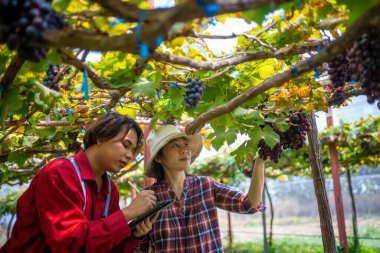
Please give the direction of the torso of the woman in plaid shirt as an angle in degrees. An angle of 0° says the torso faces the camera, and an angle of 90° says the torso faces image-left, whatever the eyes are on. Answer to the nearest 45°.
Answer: approximately 0°

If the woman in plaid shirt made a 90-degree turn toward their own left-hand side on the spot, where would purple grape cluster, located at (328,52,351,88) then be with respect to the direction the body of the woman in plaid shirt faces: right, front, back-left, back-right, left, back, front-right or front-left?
front-right

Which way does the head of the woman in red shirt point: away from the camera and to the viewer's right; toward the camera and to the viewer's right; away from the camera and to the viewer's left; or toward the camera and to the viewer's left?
toward the camera and to the viewer's right

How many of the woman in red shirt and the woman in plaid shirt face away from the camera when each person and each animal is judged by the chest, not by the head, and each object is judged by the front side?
0

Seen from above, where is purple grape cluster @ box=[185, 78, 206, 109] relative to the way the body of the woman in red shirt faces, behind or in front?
in front

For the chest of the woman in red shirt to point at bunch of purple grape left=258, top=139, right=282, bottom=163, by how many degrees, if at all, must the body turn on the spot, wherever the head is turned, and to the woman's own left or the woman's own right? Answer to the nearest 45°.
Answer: approximately 45° to the woman's own left

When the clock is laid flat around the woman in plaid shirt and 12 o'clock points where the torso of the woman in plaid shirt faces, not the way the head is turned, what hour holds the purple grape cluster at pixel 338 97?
The purple grape cluster is roughly at 9 o'clock from the woman in plaid shirt.

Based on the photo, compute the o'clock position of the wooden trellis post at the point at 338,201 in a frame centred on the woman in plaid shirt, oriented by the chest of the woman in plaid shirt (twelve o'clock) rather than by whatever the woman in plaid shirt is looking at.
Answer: The wooden trellis post is roughly at 7 o'clock from the woman in plaid shirt.
